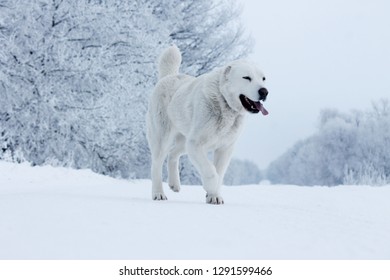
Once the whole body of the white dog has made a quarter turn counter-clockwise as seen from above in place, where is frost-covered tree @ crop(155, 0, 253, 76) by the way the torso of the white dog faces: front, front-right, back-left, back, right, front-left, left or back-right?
front-left

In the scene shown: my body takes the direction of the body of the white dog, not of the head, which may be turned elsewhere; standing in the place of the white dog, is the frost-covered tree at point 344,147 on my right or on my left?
on my left

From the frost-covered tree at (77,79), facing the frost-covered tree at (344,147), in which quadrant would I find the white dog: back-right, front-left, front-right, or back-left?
back-right

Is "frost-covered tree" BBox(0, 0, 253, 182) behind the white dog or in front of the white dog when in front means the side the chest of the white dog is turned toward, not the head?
behind

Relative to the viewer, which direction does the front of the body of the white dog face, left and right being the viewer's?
facing the viewer and to the right of the viewer
